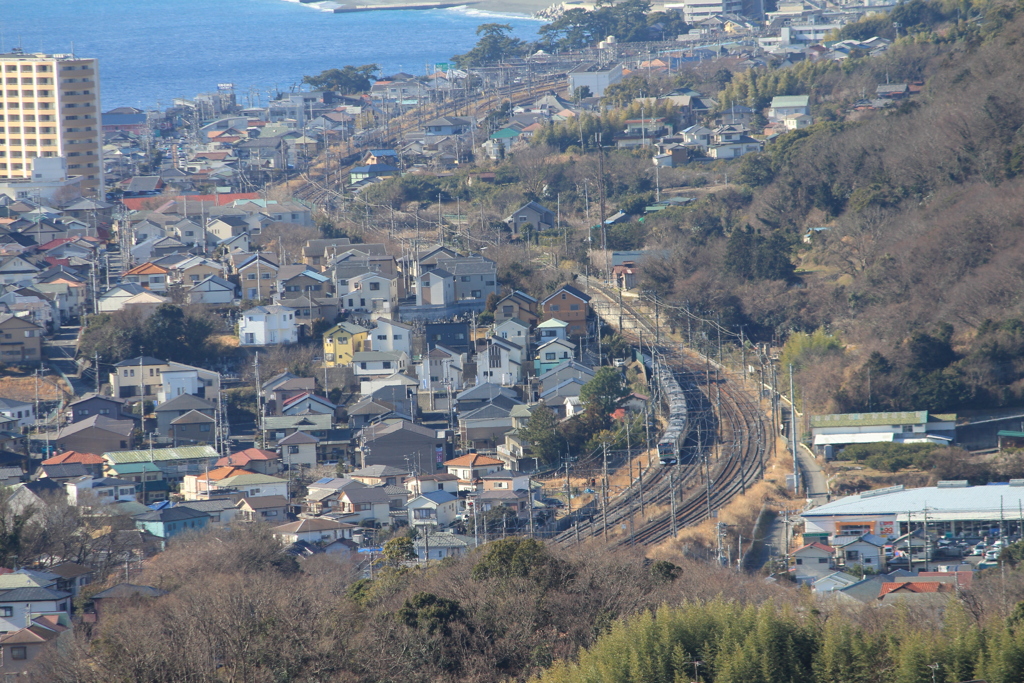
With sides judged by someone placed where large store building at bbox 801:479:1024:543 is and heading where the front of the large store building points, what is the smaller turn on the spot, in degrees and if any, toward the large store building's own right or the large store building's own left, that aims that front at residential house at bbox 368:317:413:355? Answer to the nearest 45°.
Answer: approximately 135° to the large store building's own right

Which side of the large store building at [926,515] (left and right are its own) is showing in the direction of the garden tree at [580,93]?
back

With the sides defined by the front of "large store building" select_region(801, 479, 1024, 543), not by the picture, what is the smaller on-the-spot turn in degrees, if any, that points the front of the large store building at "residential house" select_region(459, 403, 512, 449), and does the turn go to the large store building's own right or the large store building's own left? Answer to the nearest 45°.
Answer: approximately 135° to the large store building's own right

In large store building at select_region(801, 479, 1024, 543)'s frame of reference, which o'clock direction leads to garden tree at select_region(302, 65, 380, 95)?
The garden tree is roughly at 5 o'clock from the large store building.

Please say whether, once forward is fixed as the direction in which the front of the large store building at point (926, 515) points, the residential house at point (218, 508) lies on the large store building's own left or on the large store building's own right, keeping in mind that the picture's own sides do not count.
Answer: on the large store building's own right

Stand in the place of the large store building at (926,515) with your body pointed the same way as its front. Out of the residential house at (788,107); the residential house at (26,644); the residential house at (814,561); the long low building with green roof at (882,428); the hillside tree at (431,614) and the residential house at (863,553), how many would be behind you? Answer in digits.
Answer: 2

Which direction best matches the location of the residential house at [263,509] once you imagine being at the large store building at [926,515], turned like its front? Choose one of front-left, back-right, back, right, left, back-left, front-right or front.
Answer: right

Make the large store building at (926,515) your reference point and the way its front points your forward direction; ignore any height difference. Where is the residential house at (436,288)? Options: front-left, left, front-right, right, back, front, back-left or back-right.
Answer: back-right

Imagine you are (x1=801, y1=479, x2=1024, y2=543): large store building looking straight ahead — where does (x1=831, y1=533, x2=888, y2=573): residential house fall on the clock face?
The residential house is roughly at 1 o'clock from the large store building.

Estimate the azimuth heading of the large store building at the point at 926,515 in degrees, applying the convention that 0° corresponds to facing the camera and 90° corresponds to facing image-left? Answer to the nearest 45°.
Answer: approximately 0°

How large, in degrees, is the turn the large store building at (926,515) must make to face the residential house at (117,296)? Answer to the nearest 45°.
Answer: approximately 135° to its right

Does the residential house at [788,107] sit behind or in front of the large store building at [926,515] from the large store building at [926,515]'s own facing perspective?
behind

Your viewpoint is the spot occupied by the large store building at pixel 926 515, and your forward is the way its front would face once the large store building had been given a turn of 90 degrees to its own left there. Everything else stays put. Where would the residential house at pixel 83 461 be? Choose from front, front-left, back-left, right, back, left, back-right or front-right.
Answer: back
